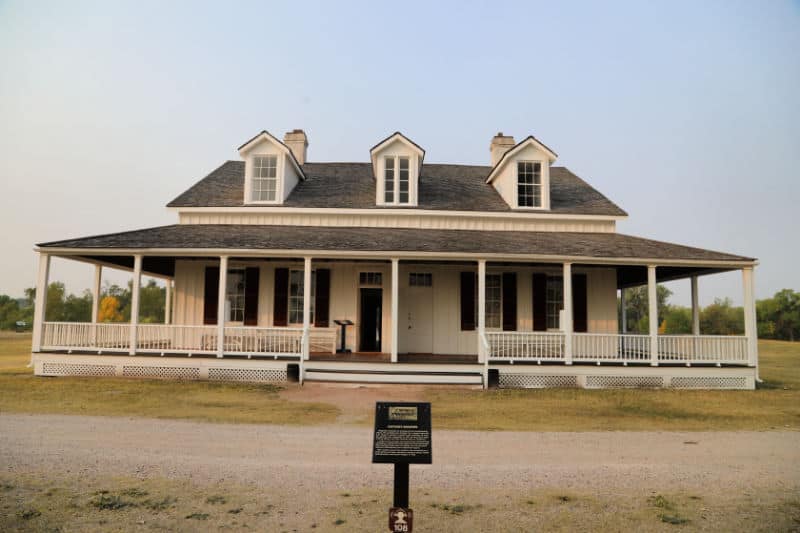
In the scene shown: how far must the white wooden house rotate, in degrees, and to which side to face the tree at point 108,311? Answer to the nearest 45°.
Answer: approximately 135° to its right

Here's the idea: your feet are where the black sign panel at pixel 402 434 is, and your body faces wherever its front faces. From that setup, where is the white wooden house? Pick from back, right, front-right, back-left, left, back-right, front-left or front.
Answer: back

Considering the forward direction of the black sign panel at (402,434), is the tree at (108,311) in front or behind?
behind

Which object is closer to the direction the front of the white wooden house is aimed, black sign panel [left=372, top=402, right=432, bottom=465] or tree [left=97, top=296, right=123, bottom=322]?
the black sign panel

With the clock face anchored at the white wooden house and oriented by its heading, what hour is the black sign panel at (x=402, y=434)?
The black sign panel is roughly at 12 o'clock from the white wooden house.

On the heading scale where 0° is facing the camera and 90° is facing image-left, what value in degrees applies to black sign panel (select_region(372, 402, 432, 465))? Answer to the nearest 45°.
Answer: approximately 0°

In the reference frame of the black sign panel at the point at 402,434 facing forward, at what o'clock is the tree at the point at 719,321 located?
The tree is roughly at 7 o'clock from the black sign panel.

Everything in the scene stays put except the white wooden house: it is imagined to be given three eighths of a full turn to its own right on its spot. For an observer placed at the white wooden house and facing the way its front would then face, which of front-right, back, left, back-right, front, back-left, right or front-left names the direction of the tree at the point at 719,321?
right

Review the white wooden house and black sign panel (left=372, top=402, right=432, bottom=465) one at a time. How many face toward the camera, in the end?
2
